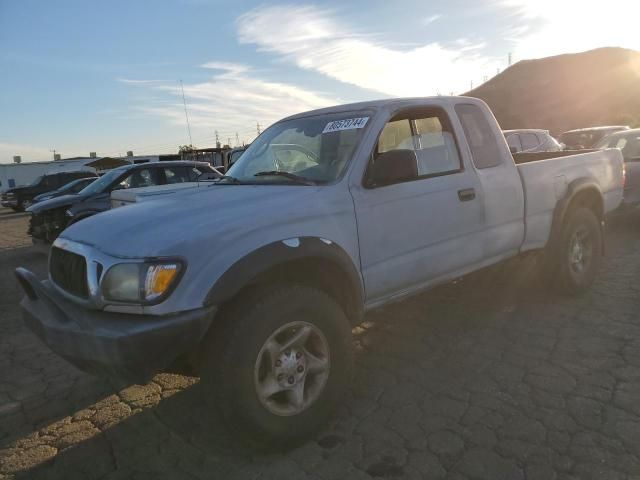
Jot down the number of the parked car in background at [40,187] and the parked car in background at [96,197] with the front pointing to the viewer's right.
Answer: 0

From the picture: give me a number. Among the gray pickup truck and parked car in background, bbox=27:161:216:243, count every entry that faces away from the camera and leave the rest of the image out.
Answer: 0

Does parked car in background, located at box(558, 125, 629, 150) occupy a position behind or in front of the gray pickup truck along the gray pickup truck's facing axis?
behind

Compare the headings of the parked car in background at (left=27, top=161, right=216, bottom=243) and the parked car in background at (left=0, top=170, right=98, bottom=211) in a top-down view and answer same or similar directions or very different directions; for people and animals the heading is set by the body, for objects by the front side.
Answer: same or similar directions

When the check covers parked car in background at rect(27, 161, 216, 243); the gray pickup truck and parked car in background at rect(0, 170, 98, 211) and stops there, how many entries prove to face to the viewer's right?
0

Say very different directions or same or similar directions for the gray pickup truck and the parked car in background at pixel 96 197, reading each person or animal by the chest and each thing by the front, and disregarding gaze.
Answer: same or similar directions

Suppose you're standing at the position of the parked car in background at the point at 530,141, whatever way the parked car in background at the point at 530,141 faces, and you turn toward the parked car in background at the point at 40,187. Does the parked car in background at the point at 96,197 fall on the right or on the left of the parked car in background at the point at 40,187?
left

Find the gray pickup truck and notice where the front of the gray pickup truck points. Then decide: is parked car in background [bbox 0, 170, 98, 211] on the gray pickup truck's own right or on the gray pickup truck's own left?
on the gray pickup truck's own right

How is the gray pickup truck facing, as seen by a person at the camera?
facing the viewer and to the left of the viewer

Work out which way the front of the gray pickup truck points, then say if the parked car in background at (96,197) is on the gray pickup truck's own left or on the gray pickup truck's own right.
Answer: on the gray pickup truck's own right
